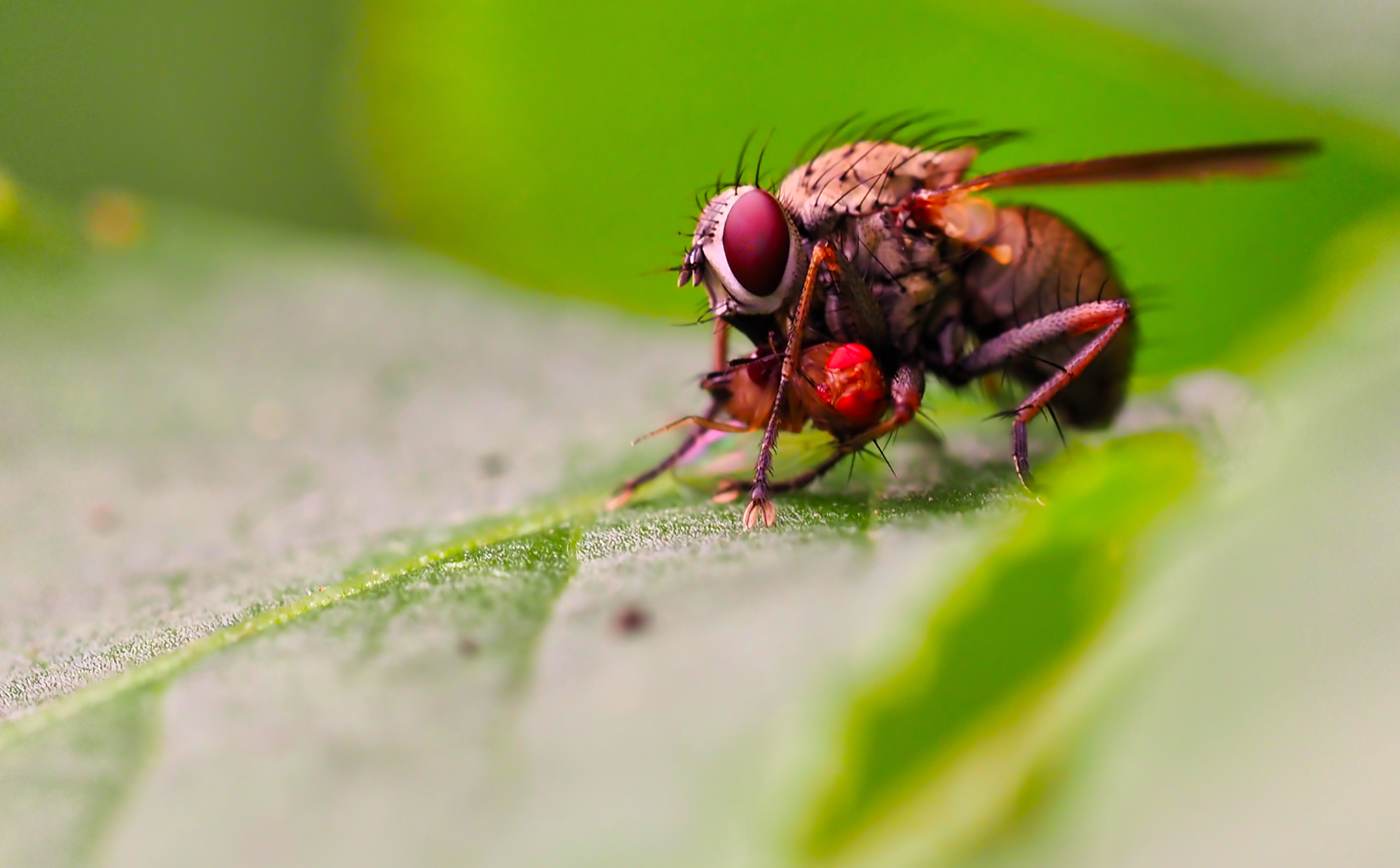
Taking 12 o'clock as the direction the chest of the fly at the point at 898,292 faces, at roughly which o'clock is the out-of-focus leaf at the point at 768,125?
The out-of-focus leaf is roughly at 2 o'clock from the fly.

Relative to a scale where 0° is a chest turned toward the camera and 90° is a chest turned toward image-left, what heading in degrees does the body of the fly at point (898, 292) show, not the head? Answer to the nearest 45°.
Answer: approximately 90°

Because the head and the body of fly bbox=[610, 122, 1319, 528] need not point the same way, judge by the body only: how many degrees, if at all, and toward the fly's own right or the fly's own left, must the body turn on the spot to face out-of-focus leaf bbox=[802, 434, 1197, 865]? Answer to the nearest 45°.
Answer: approximately 135° to the fly's own left

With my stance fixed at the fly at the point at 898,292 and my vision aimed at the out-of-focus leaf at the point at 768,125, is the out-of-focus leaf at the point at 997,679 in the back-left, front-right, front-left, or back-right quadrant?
back-right
